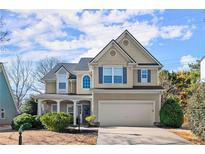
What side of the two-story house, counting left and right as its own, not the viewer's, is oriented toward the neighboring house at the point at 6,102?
right

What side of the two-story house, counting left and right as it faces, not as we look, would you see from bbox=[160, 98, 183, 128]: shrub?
left

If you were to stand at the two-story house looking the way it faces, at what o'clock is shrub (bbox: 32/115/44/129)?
The shrub is roughly at 2 o'clock from the two-story house.

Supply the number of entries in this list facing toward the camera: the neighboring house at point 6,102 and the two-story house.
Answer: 2

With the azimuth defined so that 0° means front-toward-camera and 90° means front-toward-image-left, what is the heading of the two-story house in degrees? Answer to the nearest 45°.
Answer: approximately 0°

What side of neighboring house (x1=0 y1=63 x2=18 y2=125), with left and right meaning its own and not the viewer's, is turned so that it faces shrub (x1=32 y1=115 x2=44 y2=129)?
left

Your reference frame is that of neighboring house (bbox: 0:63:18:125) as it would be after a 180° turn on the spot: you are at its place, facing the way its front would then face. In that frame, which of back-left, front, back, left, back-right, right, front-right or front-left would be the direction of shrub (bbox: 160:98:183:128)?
right

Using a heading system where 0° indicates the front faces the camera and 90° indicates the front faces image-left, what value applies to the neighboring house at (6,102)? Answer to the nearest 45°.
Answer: approximately 0°
